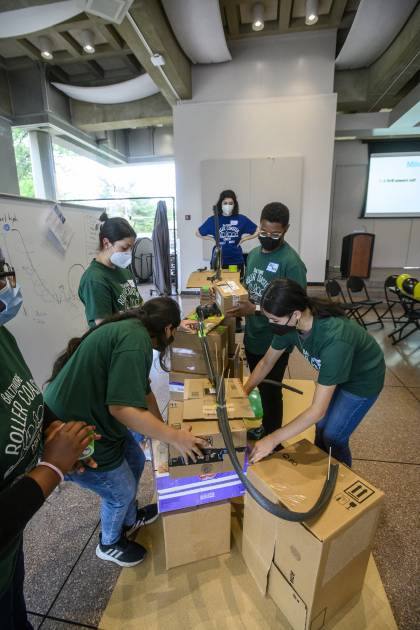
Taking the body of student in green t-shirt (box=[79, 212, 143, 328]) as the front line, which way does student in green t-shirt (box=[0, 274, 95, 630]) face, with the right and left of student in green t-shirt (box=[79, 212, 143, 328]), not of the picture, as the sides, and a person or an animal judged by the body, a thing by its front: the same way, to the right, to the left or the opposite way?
the same way

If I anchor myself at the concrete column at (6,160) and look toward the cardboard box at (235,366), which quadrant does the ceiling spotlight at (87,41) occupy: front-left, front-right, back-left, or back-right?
front-left

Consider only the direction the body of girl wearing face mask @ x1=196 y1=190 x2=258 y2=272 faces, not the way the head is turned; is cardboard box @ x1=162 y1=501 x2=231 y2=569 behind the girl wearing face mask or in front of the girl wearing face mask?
in front

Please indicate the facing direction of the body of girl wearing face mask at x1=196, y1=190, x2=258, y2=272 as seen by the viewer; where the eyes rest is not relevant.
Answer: toward the camera

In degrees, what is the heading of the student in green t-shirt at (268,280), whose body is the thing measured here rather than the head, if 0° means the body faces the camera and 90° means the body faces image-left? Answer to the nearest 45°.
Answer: approximately 45°

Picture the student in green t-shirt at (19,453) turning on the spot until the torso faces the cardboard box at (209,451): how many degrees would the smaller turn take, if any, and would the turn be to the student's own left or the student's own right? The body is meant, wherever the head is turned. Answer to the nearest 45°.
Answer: approximately 45° to the student's own left

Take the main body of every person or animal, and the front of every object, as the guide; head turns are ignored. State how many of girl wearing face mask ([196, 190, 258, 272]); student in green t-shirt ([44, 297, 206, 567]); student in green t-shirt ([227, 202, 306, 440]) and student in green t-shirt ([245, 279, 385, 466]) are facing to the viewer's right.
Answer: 1

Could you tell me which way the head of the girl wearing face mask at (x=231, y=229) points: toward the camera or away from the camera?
toward the camera

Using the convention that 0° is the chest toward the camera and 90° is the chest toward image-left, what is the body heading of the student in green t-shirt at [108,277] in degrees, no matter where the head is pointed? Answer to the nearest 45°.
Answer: approximately 315°

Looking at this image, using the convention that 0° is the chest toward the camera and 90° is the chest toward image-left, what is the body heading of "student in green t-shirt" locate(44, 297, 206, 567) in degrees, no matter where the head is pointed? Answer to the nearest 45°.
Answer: approximately 270°

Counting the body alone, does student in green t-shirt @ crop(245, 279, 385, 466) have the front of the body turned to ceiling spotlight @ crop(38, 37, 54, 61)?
no

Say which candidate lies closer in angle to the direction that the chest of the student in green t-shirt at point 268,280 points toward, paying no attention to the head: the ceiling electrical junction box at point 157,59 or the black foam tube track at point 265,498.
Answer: the black foam tube track

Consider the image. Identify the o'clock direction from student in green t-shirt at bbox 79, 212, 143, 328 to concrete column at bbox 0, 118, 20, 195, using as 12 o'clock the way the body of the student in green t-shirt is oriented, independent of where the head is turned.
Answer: The concrete column is roughly at 7 o'clock from the student in green t-shirt.

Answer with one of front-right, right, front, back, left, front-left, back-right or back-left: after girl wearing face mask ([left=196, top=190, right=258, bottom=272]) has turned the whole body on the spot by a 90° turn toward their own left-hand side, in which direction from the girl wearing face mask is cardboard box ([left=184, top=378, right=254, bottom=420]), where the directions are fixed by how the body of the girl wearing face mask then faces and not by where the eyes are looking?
right

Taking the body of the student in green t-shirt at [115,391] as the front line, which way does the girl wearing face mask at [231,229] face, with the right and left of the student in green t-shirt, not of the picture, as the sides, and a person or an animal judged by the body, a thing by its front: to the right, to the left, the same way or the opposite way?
to the right

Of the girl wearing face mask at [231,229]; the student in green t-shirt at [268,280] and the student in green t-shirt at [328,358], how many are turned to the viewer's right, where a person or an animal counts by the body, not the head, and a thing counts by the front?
0

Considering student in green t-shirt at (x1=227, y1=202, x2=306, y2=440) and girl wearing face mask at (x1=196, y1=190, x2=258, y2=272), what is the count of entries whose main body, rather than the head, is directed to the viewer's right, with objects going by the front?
0
